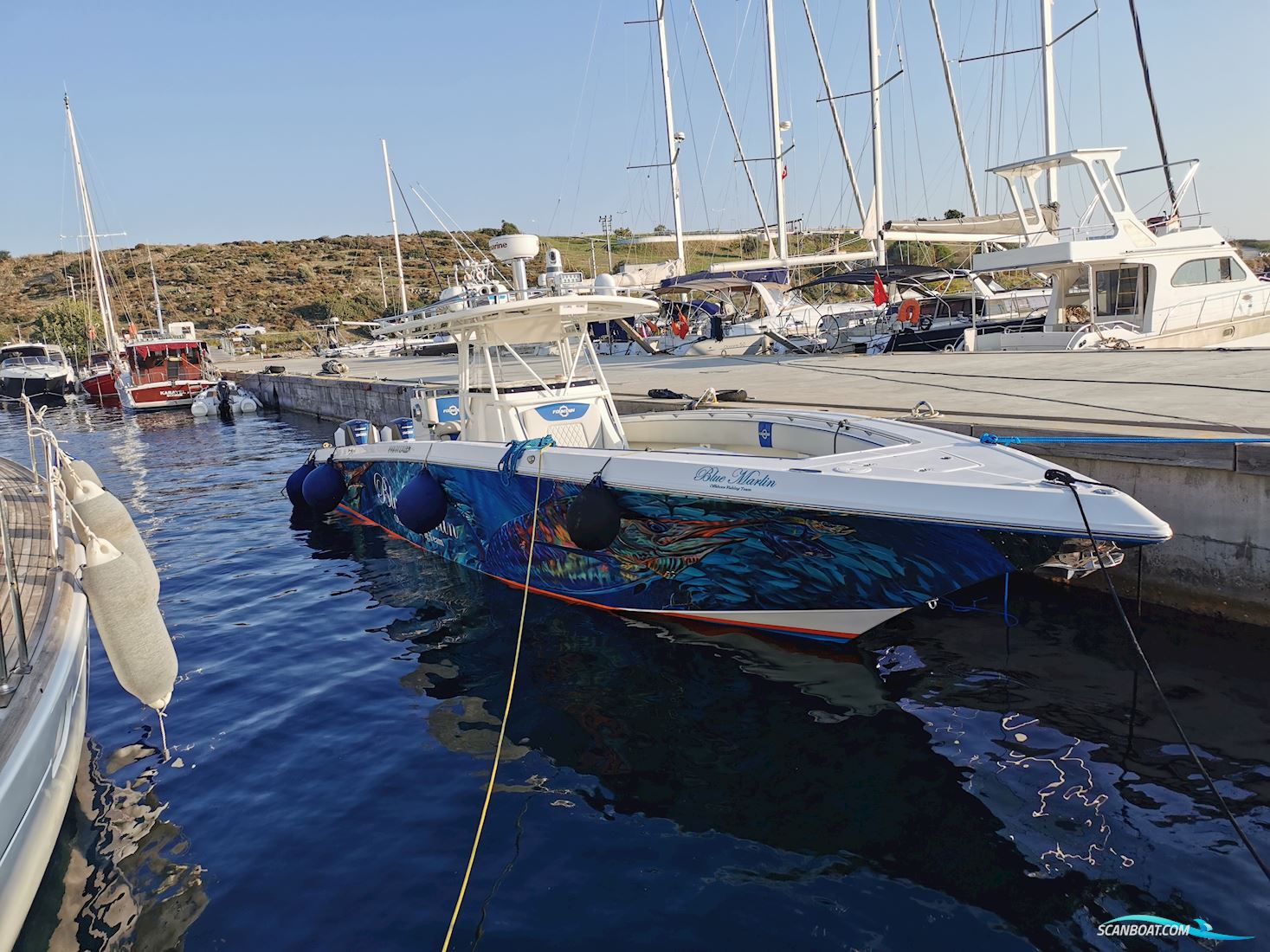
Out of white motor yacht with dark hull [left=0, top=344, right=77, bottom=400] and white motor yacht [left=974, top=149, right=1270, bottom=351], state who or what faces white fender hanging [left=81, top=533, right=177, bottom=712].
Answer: white motor yacht with dark hull [left=0, top=344, right=77, bottom=400]

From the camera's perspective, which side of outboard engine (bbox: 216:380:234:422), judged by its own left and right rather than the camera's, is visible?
back

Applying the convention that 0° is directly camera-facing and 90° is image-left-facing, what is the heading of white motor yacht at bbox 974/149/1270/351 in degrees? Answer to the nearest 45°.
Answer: approximately 225°

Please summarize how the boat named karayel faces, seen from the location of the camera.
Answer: facing away from the viewer

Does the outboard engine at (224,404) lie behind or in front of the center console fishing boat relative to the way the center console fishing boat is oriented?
behind

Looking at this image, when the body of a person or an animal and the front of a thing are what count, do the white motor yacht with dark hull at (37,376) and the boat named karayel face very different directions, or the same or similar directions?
very different directions

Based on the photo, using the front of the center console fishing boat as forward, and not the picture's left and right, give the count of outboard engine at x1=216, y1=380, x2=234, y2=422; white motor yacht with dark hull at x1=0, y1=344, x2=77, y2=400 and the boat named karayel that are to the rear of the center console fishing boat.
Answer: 3

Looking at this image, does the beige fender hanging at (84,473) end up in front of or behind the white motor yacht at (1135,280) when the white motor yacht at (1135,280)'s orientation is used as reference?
behind

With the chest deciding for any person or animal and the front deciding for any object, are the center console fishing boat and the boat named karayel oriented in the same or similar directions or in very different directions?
very different directions

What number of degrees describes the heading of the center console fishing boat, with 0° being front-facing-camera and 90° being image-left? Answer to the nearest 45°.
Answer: approximately 315°

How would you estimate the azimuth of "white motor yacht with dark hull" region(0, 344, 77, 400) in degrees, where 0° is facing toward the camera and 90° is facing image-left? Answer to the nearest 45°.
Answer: approximately 0°
